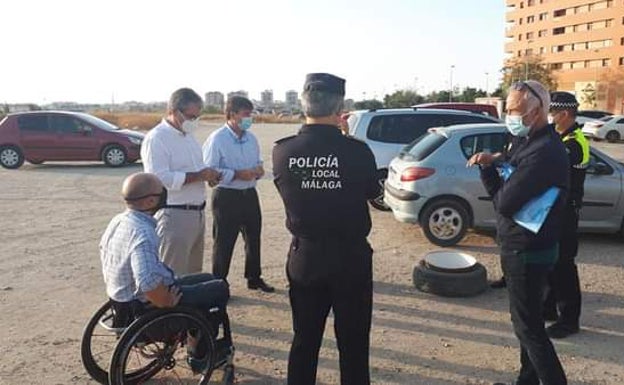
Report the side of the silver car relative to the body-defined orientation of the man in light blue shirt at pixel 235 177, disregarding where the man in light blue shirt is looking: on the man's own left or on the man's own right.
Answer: on the man's own left

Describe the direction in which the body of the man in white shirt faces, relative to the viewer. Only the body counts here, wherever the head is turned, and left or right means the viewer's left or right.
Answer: facing the viewer and to the right of the viewer

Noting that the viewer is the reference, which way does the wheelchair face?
facing away from the viewer and to the right of the viewer

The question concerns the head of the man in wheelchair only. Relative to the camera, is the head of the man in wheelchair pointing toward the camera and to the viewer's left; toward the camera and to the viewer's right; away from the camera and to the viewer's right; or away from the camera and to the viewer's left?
away from the camera and to the viewer's right

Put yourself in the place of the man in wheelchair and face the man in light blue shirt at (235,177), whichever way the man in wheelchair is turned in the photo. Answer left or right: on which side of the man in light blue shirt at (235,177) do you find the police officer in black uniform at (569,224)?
right

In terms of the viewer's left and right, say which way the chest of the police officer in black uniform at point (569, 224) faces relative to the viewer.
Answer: facing to the left of the viewer

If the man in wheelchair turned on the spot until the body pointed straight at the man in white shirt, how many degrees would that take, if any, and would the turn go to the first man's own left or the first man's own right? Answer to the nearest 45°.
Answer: approximately 45° to the first man's own left

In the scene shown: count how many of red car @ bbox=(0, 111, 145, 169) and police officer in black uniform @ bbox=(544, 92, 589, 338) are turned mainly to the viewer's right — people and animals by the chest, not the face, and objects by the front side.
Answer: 1

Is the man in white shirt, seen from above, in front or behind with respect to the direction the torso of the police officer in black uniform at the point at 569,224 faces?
in front

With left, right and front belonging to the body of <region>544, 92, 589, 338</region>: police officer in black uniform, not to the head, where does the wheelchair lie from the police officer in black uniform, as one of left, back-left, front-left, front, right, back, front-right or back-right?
front-left

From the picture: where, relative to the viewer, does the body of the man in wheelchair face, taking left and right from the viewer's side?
facing away from the viewer and to the right of the viewer

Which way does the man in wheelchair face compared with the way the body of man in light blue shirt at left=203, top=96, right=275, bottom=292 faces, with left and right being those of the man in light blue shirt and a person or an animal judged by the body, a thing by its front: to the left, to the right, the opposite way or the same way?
to the left

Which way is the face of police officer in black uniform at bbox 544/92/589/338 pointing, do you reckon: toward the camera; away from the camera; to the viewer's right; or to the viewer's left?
to the viewer's left

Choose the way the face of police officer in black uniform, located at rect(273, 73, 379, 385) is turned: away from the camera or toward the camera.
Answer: away from the camera

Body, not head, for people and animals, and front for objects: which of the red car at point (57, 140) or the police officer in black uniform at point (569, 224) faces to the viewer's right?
the red car

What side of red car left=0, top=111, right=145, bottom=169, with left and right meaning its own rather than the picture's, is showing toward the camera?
right
